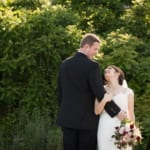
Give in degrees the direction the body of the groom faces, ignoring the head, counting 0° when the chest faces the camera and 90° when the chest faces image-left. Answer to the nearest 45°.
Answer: approximately 225°

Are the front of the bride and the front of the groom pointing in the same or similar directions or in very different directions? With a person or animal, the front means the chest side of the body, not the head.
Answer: very different directions

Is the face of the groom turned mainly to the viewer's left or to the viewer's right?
to the viewer's right
